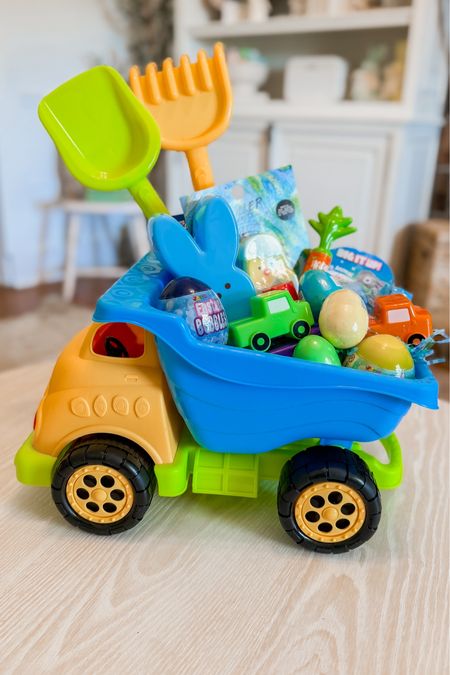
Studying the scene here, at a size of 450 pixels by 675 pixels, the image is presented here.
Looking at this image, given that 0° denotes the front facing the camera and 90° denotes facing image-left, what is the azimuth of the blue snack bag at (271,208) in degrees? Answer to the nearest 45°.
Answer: approximately 0°

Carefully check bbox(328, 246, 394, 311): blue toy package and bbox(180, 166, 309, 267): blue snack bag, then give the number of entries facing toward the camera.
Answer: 2

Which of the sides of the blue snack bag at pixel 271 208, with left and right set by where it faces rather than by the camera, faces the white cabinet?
back

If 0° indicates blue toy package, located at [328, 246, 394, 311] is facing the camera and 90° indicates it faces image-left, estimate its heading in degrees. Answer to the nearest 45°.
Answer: approximately 0°

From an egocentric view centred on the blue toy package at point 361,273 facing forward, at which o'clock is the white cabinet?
The white cabinet is roughly at 6 o'clock from the blue toy package.

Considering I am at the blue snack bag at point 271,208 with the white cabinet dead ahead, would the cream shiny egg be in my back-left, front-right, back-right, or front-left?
back-right
